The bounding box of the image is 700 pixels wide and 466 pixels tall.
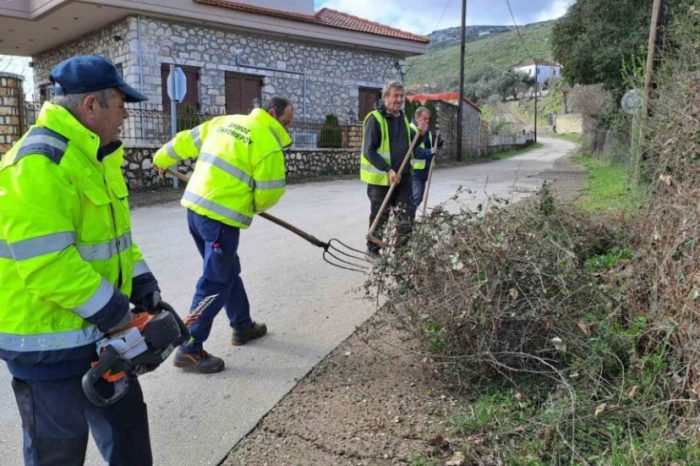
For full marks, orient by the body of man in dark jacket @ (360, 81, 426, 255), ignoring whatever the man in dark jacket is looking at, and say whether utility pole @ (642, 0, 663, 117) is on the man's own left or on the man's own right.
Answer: on the man's own left

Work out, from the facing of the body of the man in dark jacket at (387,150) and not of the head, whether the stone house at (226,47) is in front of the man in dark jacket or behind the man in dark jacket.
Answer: behind

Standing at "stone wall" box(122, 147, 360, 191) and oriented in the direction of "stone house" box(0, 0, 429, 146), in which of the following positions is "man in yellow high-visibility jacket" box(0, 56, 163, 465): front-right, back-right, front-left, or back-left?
back-left

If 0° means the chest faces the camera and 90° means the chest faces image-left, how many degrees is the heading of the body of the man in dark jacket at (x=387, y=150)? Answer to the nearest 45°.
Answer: approximately 315°

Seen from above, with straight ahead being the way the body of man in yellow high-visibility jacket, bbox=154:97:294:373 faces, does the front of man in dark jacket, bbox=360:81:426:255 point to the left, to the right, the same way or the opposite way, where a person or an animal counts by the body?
to the right

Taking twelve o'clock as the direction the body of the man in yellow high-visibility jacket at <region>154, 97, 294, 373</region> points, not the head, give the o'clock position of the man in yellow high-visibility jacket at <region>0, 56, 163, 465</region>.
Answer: the man in yellow high-visibility jacket at <region>0, 56, 163, 465</region> is roughly at 5 o'clock from the man in yellow high-visibility jacket at <region>154, 97, 294, 373</region>.

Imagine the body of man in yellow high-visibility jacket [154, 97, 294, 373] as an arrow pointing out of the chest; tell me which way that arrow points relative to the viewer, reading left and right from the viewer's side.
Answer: facing away from the viewer and to the right of the viewer

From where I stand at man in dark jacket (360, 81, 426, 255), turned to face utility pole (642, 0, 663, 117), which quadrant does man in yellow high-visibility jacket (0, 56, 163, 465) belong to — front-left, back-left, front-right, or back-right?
back-right

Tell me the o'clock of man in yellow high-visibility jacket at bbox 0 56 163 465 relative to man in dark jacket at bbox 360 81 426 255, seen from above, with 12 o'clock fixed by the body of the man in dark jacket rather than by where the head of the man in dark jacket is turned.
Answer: The man in yellow high-visibility jacket is roughly at 2 o'clock from the man in dark jacket.

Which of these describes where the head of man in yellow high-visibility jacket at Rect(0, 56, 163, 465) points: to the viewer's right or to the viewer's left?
to the viewer's right

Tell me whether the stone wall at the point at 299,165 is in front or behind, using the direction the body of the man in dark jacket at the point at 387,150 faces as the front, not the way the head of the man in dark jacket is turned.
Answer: behind
